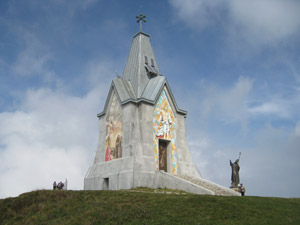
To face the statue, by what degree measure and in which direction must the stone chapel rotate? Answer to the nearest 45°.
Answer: approximately 45° to its left
